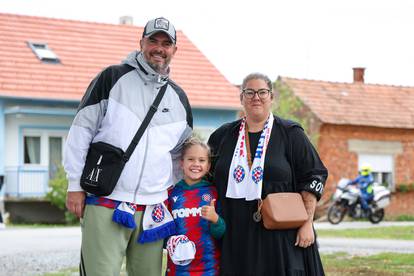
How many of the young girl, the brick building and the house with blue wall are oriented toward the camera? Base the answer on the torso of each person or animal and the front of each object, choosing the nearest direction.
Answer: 3

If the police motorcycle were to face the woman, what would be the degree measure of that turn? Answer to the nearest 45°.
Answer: approximately 90° to its left

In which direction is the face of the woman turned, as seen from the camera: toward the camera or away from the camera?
toward the camera

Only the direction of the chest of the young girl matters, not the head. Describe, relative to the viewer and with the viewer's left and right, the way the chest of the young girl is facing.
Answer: facing the viewer

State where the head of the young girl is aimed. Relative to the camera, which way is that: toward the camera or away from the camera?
toward the camera

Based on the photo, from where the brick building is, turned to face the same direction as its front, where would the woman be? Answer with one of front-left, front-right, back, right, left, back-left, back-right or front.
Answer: front

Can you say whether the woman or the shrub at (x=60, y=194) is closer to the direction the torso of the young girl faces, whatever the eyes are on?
the woman

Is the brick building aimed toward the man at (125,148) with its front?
yes

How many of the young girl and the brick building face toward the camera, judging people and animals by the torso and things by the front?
2

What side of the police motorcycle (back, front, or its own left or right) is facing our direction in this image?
left

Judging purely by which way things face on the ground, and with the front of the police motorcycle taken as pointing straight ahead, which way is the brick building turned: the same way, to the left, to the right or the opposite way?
to the left

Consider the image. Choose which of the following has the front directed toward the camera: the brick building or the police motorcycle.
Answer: the brick building

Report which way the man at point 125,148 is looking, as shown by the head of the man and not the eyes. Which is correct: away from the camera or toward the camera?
toward the camera

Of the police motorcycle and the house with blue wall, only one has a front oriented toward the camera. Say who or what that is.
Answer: the house with blue wall

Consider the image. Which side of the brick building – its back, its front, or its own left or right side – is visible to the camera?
front

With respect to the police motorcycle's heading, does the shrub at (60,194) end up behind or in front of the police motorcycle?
in front
